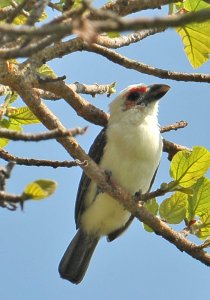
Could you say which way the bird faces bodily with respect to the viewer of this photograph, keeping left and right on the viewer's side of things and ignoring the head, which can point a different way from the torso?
facing the viewer and to the right of the viewer

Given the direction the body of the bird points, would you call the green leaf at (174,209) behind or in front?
in front

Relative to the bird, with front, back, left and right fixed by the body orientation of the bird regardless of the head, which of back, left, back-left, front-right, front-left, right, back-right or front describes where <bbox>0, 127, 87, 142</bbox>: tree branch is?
front-right

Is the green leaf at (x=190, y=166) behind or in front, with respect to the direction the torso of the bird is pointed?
in front

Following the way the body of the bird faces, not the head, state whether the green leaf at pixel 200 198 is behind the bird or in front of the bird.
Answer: in front
